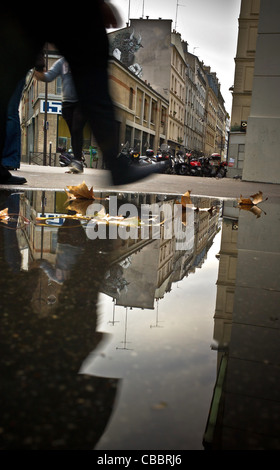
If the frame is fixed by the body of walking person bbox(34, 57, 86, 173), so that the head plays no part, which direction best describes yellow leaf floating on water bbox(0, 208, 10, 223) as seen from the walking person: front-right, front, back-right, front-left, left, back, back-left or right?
front-left

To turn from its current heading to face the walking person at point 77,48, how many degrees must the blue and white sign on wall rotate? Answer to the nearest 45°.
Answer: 0° — it already faces them

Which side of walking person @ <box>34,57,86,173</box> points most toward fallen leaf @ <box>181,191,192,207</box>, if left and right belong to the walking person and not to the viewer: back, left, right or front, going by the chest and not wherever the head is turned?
left

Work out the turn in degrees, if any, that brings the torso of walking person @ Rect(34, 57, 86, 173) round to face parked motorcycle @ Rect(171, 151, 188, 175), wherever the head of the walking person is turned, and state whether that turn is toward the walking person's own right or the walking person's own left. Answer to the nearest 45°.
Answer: approximately 135° to the walking person's own right

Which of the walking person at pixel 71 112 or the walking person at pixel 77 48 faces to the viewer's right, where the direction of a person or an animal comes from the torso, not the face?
the walking person at pixel 77 48

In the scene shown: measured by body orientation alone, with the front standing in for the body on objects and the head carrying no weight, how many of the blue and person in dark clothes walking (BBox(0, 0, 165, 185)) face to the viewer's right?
1

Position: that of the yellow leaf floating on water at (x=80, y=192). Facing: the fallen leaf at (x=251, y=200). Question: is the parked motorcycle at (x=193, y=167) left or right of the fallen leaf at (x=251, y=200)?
left

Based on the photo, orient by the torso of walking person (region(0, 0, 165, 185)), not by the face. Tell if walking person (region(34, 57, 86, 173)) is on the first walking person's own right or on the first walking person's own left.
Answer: on the first walking person's own left

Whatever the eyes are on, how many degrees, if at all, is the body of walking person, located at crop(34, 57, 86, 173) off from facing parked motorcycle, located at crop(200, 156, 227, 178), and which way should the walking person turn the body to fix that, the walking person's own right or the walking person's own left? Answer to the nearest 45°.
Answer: approximately 180°

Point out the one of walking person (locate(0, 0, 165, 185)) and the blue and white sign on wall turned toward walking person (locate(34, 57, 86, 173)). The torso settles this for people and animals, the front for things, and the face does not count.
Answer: the blue and white sign on wall

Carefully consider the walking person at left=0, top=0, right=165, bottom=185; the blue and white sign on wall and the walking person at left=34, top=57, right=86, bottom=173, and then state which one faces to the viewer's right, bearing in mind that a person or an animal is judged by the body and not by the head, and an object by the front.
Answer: the walking person at left=0, top=0, right=165, bottom=185
